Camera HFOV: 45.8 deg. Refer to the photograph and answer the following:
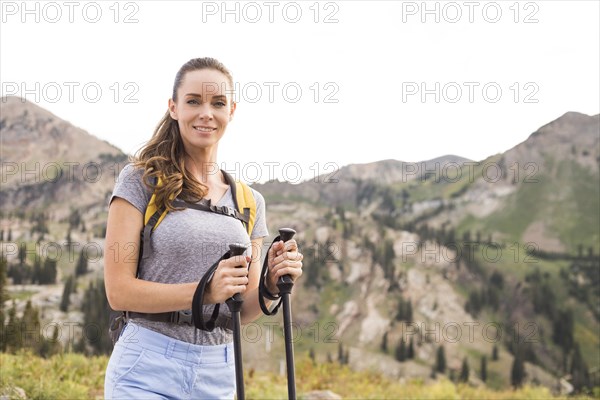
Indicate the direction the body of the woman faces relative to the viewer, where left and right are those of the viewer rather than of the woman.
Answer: facing the viewer and to the right of the viewer
